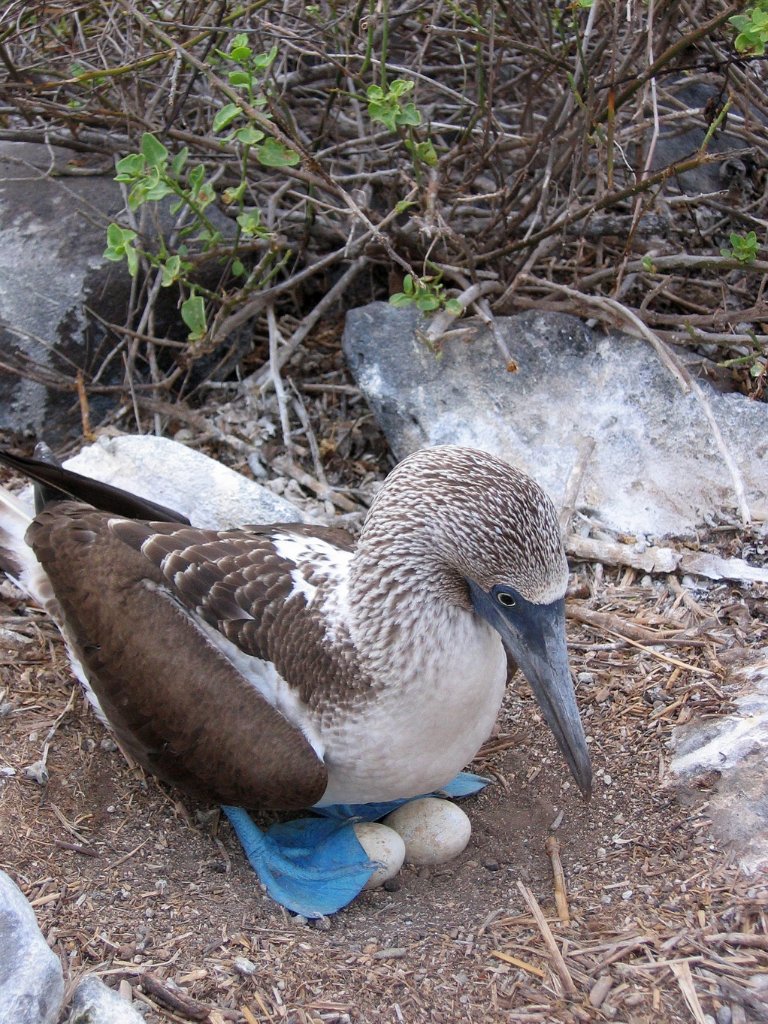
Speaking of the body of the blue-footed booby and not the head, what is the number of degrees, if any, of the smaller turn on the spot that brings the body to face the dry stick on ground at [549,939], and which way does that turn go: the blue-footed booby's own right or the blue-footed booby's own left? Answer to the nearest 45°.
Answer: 0° — it already faces it

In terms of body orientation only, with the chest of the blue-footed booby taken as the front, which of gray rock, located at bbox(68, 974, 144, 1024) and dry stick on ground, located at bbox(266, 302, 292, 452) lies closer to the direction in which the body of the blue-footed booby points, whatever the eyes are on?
the gray rock

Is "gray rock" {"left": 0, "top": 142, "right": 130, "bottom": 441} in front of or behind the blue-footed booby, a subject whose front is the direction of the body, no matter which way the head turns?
behind

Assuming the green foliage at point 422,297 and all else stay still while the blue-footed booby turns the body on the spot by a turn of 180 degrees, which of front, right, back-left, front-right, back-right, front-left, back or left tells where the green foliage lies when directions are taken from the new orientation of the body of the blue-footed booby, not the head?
front-right

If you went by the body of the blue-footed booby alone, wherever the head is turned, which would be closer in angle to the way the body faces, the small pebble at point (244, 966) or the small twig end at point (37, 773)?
the small pebble

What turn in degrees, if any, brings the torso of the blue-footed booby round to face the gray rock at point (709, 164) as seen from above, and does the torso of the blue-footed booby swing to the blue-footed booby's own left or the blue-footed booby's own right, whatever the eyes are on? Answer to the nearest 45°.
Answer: approximately 90° to the blue-footed booby's own left

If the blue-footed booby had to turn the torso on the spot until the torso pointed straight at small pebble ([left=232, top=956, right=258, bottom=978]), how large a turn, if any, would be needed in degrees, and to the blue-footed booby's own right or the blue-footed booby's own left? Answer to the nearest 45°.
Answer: approximately 45° to the blue-footed booby's own right

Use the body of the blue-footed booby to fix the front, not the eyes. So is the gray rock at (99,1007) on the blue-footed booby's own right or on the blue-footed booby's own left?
on the blue-footed booby's own right

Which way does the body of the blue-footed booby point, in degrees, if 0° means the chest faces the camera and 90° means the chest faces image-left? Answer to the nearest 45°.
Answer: approximately 315°
